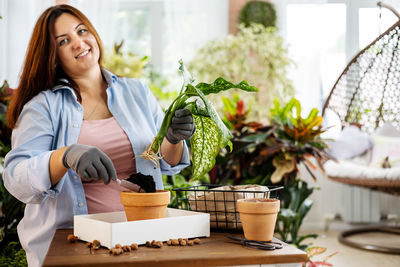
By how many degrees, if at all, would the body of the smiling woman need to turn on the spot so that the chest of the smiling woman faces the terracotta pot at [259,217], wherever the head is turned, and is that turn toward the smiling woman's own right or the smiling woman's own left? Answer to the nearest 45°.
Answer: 0° — they already face it

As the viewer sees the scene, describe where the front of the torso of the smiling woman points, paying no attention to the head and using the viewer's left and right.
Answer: facing the viewer and to the right of the viewer

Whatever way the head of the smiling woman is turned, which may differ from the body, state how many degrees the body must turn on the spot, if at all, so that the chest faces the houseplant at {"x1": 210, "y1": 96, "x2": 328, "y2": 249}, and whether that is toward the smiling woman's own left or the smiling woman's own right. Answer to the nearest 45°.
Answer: approximately 90° to the smiling woman's own left

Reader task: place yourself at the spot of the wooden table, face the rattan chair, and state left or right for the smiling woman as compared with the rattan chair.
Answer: left

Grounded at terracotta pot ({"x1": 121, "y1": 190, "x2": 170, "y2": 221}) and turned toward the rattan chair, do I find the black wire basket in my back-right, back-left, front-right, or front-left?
front-right

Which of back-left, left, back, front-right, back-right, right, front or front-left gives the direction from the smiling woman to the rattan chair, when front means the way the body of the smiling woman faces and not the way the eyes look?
left

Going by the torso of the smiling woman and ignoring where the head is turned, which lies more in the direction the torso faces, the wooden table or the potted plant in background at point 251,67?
the wooden table

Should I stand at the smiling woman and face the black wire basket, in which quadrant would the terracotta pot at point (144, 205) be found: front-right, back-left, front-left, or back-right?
front-right
